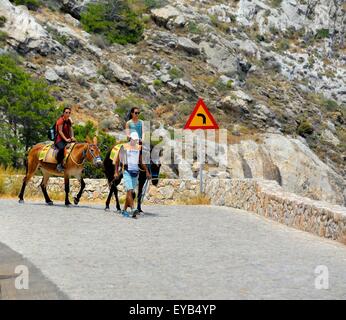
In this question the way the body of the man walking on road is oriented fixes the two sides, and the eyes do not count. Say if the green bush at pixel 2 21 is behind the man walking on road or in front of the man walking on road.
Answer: behind

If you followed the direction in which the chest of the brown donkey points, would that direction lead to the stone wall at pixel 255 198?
yes

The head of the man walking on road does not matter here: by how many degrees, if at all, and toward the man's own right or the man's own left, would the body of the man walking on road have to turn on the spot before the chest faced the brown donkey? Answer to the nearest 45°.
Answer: approximately 135° to the man's own right

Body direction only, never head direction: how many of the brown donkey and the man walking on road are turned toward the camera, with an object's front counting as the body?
1

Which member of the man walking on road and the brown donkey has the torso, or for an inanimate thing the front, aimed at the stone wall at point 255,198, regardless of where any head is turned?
the brown donkey

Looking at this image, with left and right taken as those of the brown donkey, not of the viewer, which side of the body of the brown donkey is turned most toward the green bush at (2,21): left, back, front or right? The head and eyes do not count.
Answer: left

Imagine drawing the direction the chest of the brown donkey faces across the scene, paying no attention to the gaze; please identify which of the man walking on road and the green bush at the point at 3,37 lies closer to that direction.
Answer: the man walking on road

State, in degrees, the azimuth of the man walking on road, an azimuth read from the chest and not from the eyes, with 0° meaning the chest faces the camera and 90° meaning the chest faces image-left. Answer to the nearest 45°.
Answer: approximately 0°

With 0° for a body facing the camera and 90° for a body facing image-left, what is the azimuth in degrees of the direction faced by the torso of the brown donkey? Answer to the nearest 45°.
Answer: approximately 270°

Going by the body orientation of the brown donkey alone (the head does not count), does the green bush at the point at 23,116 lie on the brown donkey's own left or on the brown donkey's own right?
on the brown donkey's own left
